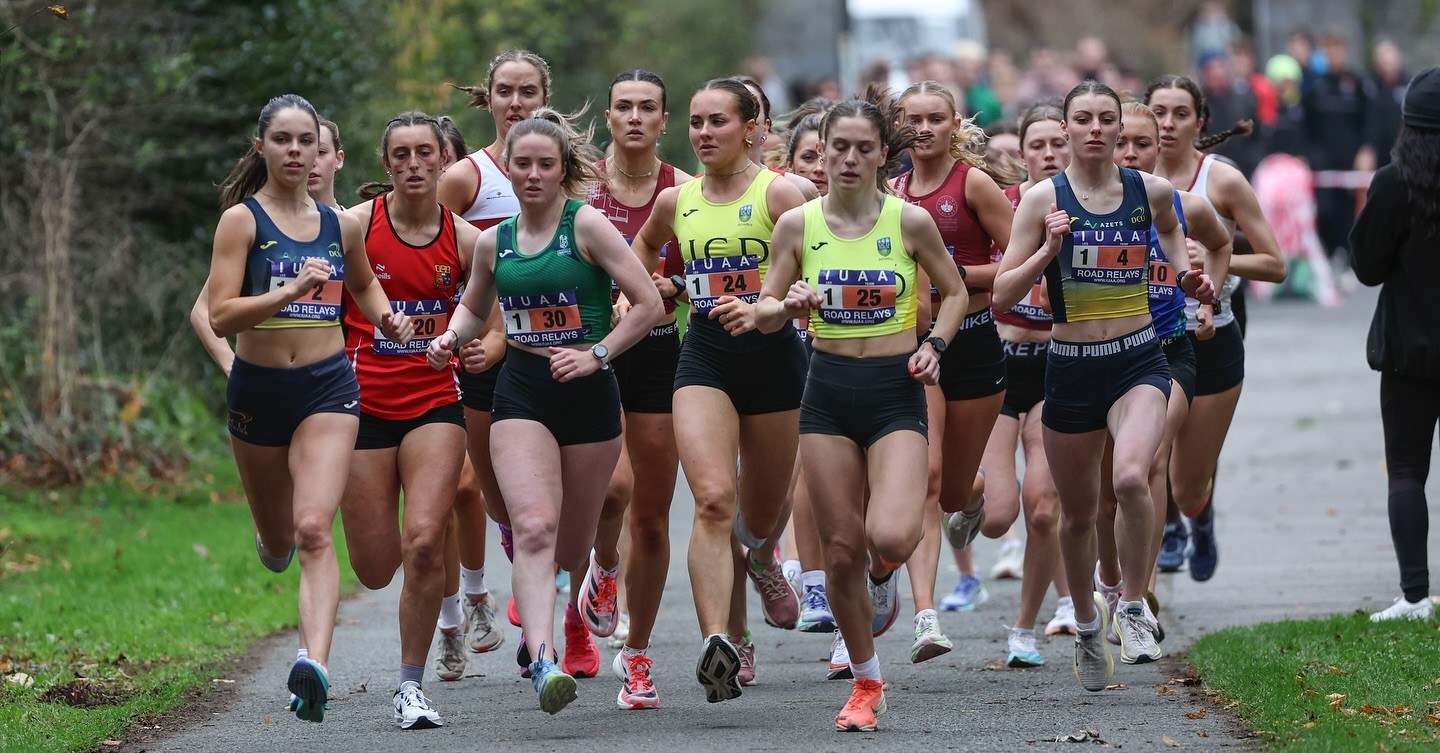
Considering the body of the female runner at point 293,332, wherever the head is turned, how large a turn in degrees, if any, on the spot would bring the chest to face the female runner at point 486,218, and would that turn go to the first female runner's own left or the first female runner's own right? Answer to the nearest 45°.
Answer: approximately 135° to the first female runner's own left

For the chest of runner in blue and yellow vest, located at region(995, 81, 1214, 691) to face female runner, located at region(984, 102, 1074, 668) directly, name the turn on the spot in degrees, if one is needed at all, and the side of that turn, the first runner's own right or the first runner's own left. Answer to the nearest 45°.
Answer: approximately 180°

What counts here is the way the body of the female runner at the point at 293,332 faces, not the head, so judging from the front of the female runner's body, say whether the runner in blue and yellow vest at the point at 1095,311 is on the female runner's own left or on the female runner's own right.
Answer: on the female runner's own left

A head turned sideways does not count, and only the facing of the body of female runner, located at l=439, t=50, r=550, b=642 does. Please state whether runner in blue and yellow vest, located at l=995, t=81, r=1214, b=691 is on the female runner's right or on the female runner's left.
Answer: on the female runner's left

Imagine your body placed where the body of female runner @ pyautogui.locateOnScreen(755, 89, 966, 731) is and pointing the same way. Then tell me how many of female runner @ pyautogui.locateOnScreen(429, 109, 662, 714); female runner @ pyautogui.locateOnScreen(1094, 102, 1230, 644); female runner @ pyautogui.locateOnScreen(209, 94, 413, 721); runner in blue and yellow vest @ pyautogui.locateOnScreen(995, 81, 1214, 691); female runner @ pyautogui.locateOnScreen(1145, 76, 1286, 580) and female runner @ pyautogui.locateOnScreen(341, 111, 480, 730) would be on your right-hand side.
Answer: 3

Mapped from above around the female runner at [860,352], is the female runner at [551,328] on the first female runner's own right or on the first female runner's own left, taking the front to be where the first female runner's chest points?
on the first female runner's own right

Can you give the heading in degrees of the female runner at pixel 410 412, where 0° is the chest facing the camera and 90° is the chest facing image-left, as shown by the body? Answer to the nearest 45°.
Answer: approximately 0°

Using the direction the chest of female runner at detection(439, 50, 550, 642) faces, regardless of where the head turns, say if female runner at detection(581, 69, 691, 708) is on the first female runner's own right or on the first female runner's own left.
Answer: on the first female runner's own left

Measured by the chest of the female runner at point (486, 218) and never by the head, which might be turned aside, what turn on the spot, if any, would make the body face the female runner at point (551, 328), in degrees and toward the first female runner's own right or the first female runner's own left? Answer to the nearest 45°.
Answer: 0° — they already face them

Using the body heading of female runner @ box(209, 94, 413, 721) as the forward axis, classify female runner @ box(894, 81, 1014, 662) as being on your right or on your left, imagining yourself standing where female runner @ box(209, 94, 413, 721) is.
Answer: on your left
